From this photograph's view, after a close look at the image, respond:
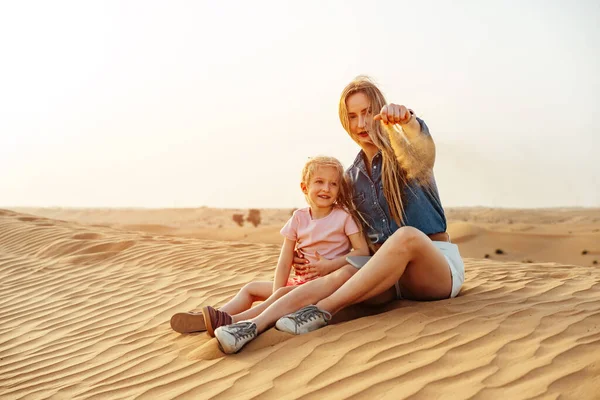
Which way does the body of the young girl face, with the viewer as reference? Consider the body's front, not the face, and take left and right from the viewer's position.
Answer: facing the viewer and to the left of the viewer

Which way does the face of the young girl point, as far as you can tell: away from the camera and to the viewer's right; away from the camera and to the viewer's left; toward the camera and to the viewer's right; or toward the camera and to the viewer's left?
toward the camera and to the viewer's right

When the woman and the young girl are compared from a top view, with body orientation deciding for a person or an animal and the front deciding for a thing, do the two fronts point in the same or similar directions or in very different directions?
same or similar directions
